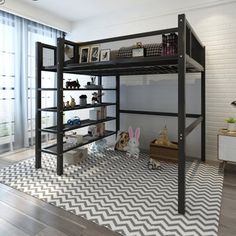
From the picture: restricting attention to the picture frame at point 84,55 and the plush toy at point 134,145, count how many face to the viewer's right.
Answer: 0

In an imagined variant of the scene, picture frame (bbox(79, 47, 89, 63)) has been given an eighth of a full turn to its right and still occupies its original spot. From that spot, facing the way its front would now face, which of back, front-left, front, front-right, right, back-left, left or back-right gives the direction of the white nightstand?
back

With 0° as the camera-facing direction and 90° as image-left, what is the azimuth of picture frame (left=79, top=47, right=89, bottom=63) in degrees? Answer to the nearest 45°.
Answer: approximately 45°

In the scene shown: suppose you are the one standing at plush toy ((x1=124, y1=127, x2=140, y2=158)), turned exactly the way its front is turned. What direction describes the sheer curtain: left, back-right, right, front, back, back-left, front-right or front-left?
right

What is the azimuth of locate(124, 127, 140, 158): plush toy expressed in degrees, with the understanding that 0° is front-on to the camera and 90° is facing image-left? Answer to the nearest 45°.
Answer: approximately 0°
